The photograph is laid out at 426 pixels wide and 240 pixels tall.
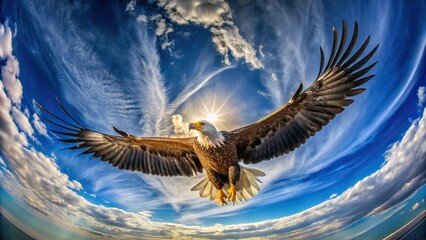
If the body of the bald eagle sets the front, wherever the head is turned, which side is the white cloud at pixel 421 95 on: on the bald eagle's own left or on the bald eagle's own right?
on the bald eagle's own left

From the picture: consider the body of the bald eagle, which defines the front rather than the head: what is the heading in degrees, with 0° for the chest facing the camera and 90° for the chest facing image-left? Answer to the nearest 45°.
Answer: approximately 45°

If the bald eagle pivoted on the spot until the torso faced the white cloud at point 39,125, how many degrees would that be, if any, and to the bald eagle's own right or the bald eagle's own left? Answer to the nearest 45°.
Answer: approximately 45° to the bald eagle's own right
